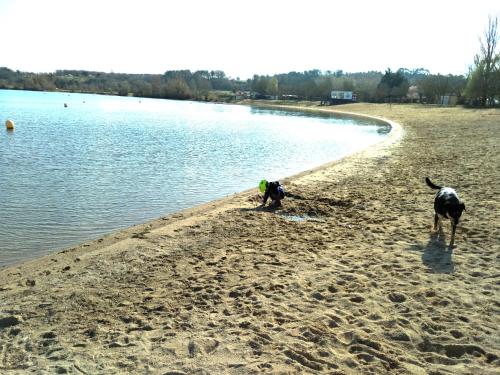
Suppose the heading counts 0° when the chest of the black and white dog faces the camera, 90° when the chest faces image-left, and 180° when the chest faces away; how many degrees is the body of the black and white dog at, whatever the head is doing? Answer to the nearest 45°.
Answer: approximately 315°

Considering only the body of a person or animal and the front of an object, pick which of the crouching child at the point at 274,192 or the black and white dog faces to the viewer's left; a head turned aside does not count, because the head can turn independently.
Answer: the crouching child

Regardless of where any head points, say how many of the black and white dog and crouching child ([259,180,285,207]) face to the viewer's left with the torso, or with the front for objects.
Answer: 1

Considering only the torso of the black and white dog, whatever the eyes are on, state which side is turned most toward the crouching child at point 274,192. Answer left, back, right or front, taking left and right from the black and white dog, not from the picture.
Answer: back

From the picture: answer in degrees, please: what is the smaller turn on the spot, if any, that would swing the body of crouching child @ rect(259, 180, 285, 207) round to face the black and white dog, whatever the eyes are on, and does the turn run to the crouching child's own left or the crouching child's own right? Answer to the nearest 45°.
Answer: approximately 135° to the crouching child's own left

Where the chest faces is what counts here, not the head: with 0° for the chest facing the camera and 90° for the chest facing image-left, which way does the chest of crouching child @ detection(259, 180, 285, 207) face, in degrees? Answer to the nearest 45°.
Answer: approximately 90°
